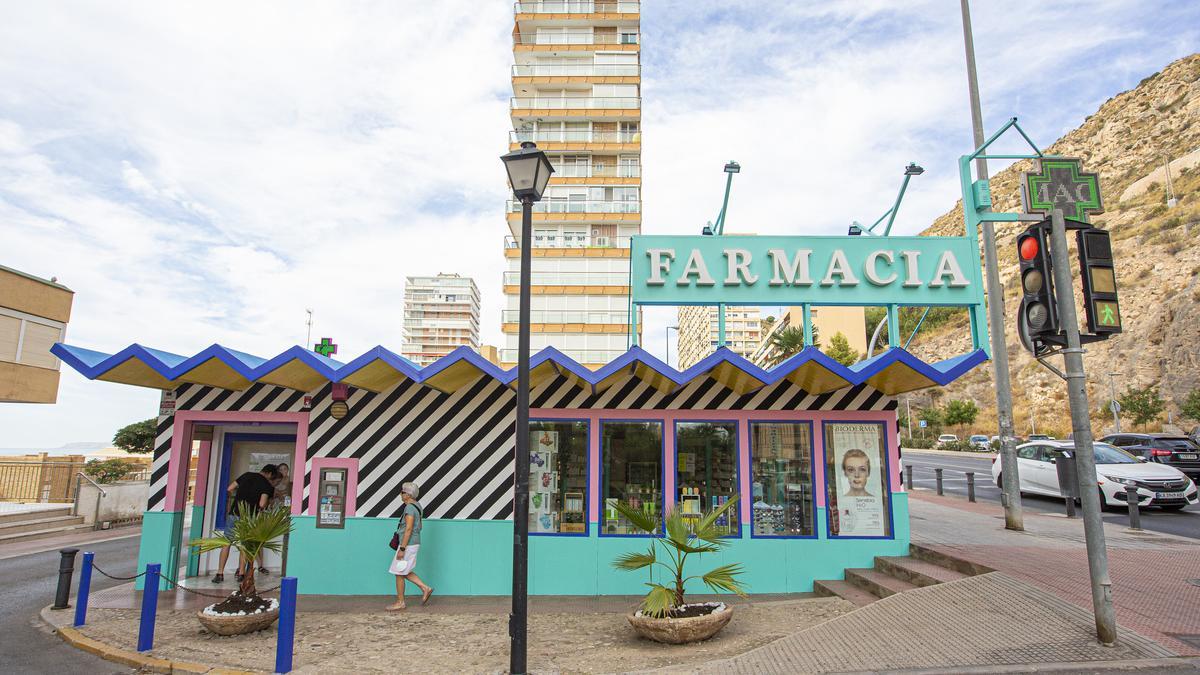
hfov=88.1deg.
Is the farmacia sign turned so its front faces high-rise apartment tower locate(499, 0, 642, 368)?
no

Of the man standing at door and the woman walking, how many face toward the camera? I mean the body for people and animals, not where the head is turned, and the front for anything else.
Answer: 0

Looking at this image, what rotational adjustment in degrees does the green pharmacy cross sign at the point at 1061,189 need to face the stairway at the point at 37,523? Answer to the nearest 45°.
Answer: approximately 90° to its right

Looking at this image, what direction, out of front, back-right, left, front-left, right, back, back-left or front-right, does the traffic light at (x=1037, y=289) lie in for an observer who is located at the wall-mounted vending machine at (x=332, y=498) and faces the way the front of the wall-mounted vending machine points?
front-left

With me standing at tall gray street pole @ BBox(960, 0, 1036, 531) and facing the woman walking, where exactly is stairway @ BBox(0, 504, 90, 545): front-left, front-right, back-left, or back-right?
front-right

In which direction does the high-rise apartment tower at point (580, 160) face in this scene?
toward the camera

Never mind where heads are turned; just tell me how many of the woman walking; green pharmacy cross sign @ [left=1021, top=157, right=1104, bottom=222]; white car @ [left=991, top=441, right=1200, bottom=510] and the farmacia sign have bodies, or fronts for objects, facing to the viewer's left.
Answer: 1

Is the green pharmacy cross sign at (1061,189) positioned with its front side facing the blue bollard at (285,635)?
no

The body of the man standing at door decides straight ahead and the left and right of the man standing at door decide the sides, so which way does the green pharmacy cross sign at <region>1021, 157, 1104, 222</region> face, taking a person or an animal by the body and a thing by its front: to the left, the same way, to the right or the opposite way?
the opposite way

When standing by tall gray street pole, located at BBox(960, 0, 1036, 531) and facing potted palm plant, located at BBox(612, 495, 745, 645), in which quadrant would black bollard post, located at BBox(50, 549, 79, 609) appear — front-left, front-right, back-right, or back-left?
front-right

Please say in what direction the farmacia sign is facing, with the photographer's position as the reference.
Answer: facing the viewer

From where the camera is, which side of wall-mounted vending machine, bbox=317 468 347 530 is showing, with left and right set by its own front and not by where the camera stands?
front

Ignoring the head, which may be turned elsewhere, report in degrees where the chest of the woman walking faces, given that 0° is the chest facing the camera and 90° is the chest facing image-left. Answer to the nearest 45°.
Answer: approximately 90°

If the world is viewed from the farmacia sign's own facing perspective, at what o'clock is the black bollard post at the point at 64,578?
The black bollard post is roughly at 2 o'clock from the farmacia sign.

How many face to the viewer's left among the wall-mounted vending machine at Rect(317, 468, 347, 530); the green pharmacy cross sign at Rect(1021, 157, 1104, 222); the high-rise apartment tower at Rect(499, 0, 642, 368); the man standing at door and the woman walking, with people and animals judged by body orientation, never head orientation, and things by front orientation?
1

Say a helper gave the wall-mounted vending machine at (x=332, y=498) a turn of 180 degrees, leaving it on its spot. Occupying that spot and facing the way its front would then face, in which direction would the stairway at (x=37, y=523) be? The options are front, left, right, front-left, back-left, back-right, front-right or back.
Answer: front-left

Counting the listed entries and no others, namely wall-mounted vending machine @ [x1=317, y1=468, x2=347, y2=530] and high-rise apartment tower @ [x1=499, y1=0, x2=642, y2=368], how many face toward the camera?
2

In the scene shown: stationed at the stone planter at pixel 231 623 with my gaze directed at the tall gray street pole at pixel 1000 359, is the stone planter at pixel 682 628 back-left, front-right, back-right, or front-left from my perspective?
front-right
